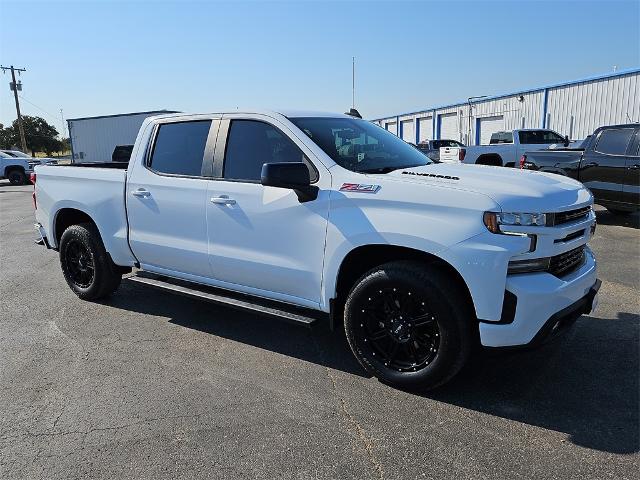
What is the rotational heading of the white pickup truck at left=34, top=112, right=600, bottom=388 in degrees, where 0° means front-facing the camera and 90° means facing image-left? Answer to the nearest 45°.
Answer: approximately 315°

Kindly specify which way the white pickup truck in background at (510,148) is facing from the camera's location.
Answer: facing away from the viewer and to the right of the viewer

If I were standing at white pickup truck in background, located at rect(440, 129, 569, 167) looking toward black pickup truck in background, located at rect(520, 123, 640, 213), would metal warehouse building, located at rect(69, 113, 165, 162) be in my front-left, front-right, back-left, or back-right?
back-right

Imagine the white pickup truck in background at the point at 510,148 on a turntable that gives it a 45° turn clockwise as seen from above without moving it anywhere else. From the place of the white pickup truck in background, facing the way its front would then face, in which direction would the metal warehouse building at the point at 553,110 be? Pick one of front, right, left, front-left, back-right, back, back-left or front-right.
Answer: left

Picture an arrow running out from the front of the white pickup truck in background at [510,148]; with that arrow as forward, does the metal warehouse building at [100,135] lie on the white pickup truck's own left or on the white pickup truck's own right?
on the white pickup truck's own left

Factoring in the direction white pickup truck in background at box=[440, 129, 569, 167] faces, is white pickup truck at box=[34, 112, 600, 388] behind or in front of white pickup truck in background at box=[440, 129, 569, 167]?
behind

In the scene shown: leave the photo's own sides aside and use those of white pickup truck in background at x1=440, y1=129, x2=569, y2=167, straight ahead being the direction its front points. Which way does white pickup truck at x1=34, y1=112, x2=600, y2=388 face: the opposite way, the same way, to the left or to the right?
to the right

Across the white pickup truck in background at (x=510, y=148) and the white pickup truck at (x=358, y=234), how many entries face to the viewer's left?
0

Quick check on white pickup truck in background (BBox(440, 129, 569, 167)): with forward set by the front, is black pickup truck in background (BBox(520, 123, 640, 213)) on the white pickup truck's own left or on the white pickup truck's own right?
on the white pickup truck's own right
